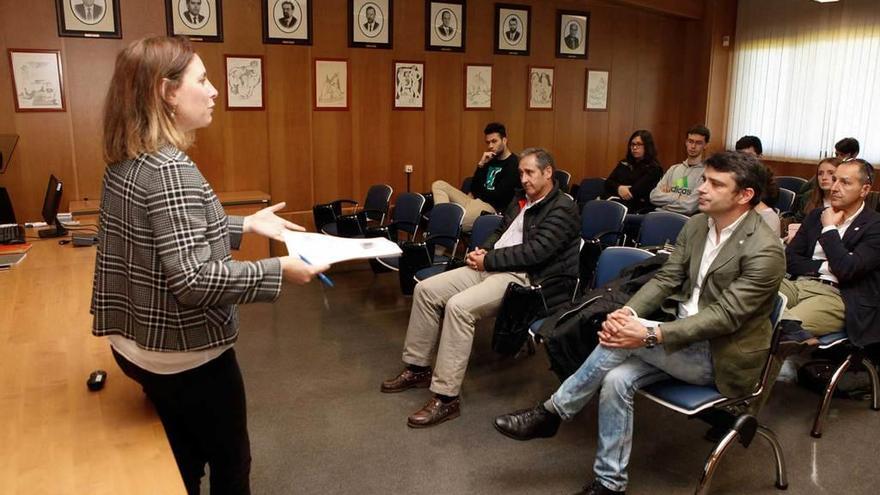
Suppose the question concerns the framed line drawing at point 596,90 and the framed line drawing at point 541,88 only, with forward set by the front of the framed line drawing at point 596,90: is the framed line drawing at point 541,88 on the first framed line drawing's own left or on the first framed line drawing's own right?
on the first framed line drawing's own right

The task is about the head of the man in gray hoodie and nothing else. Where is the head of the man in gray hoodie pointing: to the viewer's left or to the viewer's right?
to the viewer's left

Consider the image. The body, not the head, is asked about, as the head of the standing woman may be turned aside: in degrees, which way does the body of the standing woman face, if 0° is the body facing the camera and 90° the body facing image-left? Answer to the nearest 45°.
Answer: approximately 270°

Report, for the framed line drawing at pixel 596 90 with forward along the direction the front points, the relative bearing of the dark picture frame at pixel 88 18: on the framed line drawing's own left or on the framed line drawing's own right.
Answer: on the framed line drawing's own right

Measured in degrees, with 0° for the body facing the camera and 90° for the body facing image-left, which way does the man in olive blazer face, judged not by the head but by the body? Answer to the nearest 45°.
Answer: approximately 45°

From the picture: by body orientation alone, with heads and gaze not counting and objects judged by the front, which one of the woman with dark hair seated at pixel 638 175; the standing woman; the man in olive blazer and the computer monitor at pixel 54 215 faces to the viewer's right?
the standing woman

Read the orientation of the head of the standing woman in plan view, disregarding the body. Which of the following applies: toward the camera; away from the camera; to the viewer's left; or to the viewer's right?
to the viewer's right

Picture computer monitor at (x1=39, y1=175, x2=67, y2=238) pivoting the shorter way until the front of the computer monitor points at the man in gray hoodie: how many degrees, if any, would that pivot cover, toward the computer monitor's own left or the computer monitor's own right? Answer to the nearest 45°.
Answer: approximately 180°

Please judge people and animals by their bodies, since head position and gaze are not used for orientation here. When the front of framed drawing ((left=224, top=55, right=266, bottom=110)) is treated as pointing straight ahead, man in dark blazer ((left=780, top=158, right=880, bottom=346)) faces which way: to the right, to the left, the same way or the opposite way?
to the right

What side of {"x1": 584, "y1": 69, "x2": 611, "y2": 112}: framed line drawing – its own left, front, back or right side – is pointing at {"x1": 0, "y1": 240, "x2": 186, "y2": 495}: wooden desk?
front

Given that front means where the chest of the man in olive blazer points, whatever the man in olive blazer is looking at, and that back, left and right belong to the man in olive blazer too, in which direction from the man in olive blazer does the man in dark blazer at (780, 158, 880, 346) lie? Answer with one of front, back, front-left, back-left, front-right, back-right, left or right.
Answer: back

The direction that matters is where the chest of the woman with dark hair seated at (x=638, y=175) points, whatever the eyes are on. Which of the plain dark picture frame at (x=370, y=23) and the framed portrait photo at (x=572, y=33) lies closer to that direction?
the plain dark picture frame

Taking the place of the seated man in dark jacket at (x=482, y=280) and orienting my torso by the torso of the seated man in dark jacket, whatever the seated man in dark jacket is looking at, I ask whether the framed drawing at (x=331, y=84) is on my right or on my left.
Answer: on my right

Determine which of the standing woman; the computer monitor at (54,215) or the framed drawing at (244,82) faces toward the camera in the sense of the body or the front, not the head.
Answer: the framed drawing
